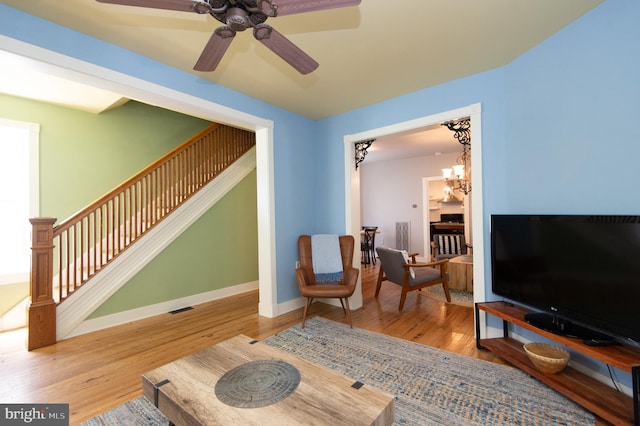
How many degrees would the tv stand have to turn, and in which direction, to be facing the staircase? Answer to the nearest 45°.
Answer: approximately 45° to its right

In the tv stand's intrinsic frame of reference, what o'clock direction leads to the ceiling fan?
The ceiling fan is roughly at 12 o'clock from the tv stand.

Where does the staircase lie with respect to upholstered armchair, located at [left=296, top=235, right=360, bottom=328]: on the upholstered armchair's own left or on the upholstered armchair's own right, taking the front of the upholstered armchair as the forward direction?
on the upholstered armchair's own right

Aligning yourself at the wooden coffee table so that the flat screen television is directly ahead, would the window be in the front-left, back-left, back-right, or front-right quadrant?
back-left

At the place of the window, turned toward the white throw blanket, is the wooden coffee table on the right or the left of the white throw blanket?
right

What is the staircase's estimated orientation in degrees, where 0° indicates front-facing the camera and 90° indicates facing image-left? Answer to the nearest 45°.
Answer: approximately 45°

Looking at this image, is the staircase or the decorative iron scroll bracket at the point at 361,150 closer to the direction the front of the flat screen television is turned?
the staircase

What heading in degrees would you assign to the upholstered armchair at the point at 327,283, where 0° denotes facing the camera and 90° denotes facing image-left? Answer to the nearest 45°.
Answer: approximately 0°

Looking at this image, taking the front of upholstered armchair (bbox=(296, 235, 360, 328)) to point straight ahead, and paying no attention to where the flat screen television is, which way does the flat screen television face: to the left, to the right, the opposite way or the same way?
to the right
